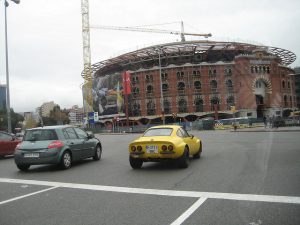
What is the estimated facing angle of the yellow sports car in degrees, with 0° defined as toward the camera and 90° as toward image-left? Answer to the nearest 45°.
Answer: approximately 225°

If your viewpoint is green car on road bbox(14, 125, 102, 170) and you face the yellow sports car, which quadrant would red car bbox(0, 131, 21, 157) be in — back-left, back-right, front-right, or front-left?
back-left

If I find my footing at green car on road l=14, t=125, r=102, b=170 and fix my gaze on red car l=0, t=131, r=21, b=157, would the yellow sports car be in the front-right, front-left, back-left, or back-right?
back-right

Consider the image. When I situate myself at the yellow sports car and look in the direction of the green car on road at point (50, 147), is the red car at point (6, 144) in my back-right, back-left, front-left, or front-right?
front-right

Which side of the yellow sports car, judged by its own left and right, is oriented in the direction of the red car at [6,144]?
left

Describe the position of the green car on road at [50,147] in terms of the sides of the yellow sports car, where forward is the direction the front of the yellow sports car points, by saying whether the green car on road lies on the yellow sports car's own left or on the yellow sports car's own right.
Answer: on the yellow sports car's own left

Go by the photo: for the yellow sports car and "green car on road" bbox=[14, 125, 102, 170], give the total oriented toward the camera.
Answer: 0

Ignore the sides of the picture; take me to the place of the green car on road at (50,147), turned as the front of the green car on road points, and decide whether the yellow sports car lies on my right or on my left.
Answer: on my right

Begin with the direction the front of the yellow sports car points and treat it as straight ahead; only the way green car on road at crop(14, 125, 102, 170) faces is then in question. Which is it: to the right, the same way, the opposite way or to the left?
the same way
